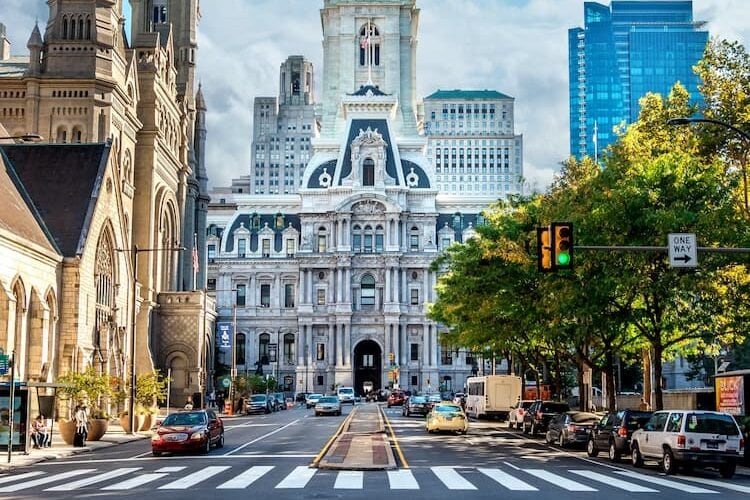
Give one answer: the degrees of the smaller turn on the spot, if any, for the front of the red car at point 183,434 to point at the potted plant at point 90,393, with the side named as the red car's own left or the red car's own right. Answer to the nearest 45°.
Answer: approximately 135° to the red car's own right

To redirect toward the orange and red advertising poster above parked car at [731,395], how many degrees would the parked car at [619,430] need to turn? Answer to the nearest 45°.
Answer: approximately 90° to its right

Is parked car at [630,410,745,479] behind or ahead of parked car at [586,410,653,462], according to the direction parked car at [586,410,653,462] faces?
behind

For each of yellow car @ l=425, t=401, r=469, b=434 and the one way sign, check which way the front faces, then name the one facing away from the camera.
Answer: the yellow car

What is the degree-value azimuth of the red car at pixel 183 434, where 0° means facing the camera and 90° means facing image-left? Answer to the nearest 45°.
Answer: approximately 45°

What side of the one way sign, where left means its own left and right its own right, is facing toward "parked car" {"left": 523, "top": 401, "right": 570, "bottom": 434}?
back

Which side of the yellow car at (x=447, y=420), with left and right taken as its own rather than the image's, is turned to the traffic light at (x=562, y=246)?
back

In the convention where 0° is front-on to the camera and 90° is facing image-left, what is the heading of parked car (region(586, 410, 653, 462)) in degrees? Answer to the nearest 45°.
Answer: approximately 135°

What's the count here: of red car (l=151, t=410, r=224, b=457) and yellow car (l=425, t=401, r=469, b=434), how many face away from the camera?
1

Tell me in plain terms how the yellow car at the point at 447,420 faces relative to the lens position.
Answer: facing away from the viewer

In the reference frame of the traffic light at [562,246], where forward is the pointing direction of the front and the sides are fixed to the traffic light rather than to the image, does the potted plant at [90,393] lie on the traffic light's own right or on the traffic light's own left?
on the traffic light's own right
